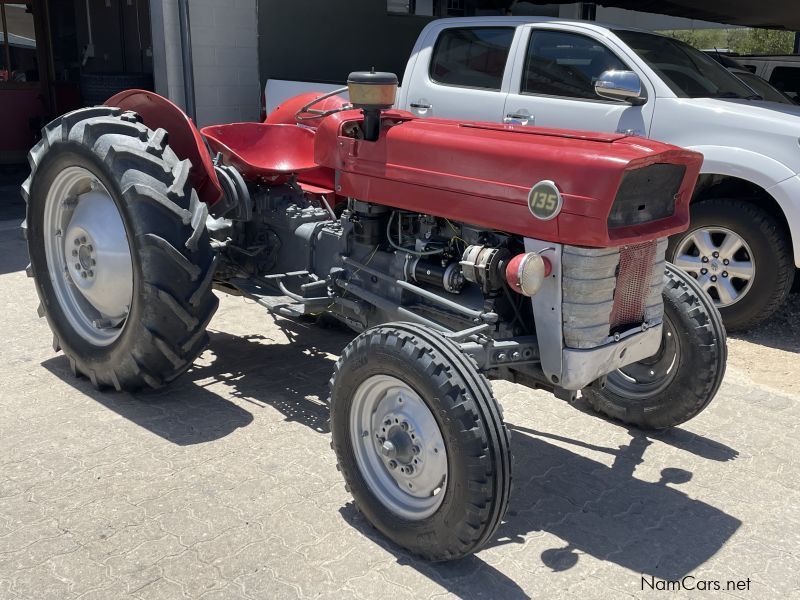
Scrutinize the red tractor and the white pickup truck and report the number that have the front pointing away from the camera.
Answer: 0

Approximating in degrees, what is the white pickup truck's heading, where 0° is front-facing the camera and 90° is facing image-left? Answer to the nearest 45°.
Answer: approximately 315°

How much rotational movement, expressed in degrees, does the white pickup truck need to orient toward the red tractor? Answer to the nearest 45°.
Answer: approximately 90° to its right

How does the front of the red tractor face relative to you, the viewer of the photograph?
facing the viewer and to the right of the viewer

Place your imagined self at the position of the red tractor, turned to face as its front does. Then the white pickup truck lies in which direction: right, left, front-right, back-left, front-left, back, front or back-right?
left
